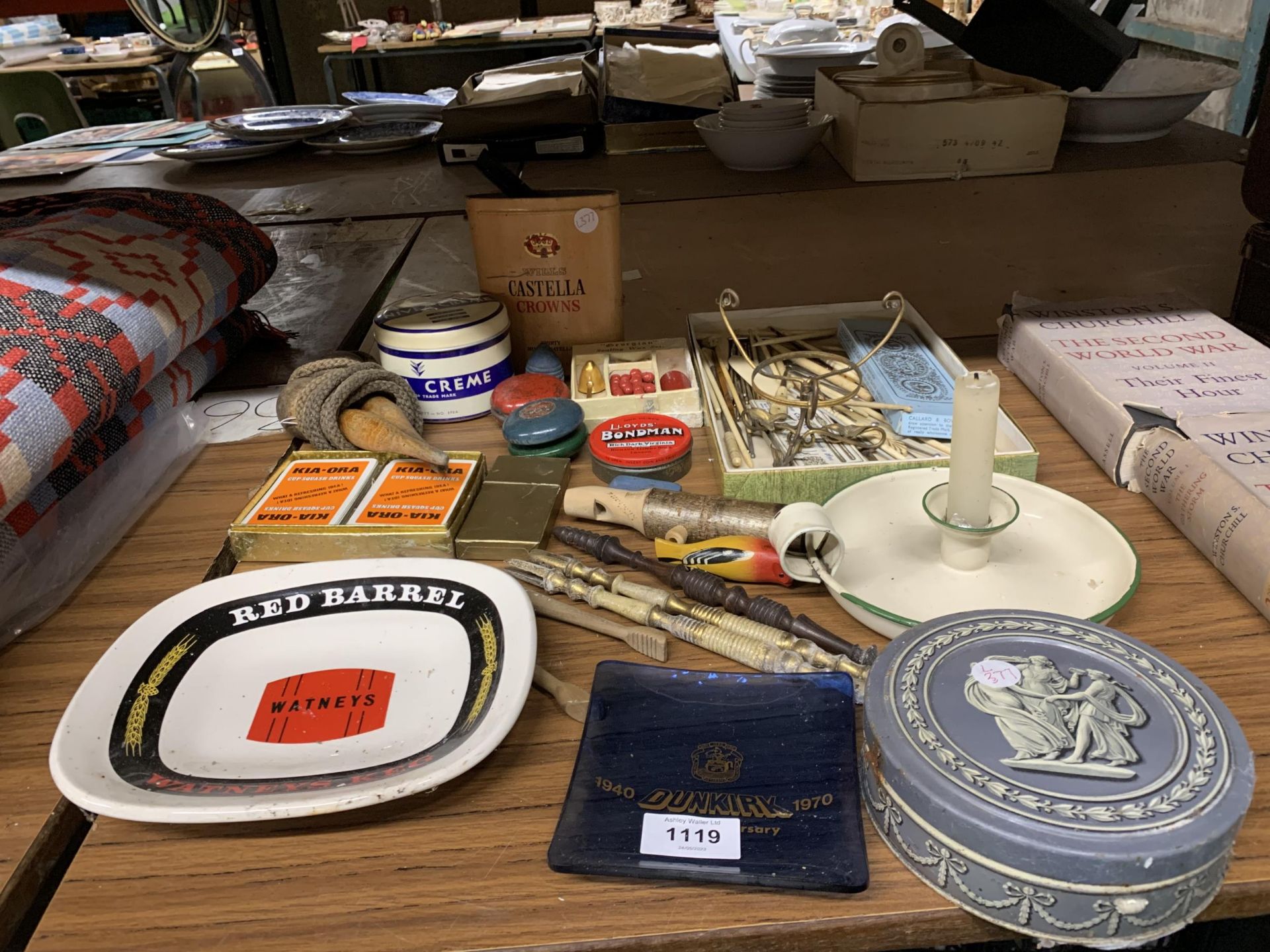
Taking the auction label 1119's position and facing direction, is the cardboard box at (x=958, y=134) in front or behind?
behind

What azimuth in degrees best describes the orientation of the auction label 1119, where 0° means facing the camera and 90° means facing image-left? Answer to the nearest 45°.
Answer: approximately 0°

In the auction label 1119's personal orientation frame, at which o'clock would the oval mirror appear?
The oval mirror is roughly at 5 o'clock from the auction label 1119.

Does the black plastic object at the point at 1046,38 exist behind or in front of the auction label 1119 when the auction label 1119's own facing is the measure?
behind

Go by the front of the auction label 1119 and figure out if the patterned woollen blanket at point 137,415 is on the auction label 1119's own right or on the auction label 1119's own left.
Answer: on the auction label 1119's own right

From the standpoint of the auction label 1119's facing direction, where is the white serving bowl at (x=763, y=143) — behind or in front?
behind

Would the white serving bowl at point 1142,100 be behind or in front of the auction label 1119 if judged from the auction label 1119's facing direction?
behind
